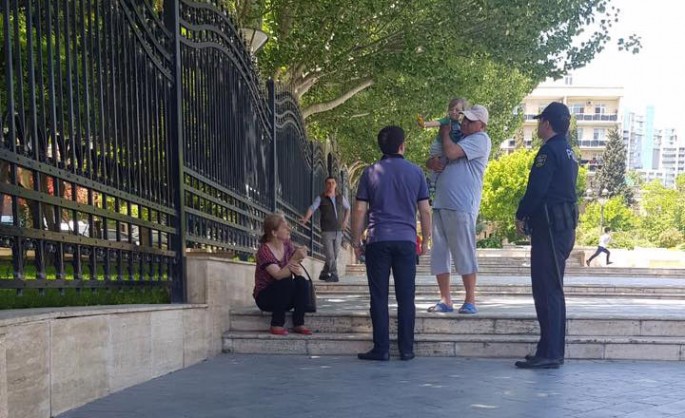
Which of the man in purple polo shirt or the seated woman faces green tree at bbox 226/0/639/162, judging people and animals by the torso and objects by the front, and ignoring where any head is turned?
the man in purple polo shirt

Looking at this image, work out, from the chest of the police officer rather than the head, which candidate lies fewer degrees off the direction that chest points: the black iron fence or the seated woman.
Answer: the seated woman

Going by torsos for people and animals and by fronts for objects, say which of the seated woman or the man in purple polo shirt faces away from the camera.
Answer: the man in purple polo shirt

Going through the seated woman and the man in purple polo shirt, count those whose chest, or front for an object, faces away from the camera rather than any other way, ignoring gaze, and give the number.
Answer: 1

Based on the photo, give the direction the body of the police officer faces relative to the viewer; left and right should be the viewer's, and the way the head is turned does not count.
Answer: facing away from the viewer and to the left of the viewer

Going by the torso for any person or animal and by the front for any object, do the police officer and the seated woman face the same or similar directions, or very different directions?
very different directions

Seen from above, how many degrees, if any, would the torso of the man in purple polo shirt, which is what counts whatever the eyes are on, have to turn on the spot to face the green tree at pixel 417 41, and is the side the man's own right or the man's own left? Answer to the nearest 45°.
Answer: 0° — they already face it

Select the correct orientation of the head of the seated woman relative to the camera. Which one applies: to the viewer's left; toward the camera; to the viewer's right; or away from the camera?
to the viewer's right

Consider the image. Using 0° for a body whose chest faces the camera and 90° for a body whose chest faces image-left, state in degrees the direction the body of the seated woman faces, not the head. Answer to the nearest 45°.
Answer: approximately 315°

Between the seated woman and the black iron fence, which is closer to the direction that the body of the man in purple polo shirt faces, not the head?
the seated woman

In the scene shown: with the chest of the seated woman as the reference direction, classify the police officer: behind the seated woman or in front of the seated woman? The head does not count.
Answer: in front

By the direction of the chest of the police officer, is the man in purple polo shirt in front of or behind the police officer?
in front

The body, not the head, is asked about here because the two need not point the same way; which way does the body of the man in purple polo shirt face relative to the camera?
away from the camera
